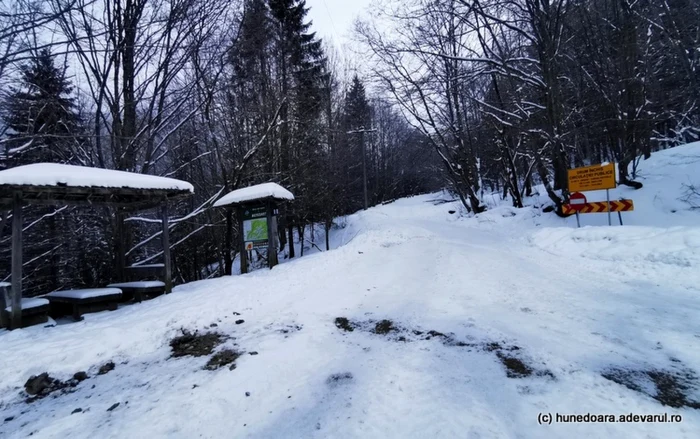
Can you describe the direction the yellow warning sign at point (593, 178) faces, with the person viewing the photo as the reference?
facing the viewer

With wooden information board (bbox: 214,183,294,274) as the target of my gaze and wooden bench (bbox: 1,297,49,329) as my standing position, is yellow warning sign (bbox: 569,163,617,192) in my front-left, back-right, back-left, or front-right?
front-right

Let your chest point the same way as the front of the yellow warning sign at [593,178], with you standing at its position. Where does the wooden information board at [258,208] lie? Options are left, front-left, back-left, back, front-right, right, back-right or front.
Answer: front-right

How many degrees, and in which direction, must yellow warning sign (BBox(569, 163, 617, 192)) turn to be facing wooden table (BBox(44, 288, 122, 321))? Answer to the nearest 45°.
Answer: approximately 45° to its right

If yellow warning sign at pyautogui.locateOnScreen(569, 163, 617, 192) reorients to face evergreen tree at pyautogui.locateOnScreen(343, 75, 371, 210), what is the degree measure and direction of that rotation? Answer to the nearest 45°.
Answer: approximately 135° to its right

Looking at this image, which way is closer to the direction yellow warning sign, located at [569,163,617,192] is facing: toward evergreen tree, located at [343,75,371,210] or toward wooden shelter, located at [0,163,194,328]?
the wooden shelter

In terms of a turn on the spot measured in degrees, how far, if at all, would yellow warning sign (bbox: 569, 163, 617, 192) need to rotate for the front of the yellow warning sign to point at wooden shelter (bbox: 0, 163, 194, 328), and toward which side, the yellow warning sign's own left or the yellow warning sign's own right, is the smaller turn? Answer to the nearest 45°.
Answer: approximately 45° to the yellow warning sign's own right

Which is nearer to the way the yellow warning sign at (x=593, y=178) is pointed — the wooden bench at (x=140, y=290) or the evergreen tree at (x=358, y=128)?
the wooden bench

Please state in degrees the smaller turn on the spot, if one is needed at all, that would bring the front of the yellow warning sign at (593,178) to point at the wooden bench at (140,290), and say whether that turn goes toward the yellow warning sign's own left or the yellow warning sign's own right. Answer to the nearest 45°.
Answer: approximately 45° to the yellow warning sign's own right

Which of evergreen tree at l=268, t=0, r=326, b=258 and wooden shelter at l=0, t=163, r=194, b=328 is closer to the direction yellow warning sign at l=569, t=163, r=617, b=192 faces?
the wooden shelter
